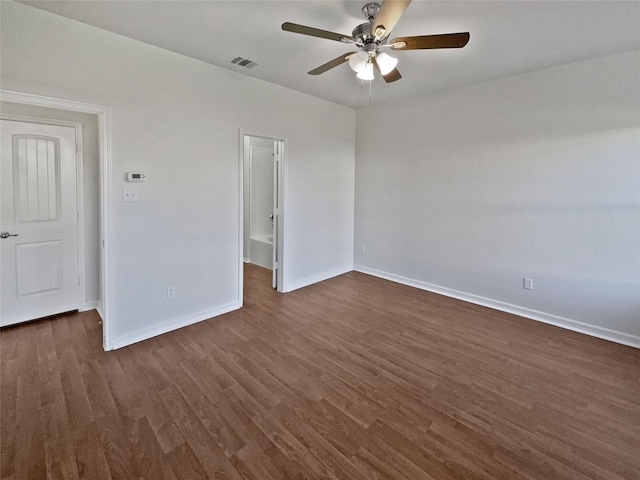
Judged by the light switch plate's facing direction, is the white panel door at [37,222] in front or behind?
behind

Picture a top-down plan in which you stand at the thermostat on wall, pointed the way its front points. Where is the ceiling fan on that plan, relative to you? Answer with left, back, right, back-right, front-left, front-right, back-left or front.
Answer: front-left

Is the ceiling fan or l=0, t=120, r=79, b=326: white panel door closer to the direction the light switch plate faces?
the ceiling fan

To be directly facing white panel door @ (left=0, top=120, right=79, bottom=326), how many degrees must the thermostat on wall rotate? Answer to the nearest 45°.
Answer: approximately 135° to its right

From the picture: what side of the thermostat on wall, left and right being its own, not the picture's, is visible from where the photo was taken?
front

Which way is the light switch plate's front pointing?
toward the camera

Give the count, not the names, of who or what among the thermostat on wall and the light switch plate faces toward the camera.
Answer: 2
